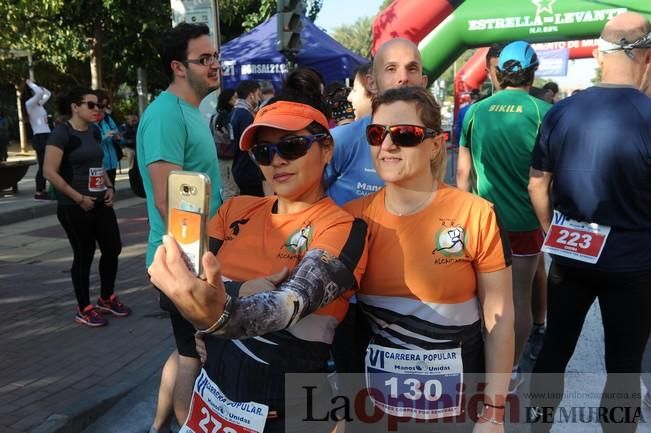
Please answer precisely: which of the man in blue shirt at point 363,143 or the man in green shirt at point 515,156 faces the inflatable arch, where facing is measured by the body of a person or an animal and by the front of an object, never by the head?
the man in green shirt

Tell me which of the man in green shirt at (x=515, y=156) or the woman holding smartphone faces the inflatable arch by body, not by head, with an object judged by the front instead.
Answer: the man in green shirt

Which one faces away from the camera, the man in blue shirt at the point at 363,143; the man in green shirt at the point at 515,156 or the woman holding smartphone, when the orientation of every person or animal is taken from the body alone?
the man in green shirt

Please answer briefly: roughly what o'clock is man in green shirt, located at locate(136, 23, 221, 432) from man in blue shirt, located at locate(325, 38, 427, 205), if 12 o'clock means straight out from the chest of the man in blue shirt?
The man in green shirt is roughly at 3 o'clock from the man in blue shirt.

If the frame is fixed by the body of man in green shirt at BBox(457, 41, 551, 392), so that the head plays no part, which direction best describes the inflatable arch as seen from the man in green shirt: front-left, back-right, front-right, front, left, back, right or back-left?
front

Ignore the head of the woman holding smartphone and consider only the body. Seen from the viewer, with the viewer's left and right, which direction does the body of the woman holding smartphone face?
facing the viewer and to the left of the viewer

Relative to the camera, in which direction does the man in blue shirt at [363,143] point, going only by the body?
toward the camera

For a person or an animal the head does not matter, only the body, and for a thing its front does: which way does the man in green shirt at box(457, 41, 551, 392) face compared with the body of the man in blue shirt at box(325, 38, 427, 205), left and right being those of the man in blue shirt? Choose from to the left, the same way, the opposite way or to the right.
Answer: the opposite way

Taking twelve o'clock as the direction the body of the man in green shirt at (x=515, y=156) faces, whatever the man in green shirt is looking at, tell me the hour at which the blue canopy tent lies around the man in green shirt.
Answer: The blue canopy tent is roughly at 11 o'clock from the man in green shirt.

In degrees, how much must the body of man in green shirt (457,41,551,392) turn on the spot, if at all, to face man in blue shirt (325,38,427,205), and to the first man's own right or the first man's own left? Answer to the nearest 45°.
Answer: approximately 135° to the first man's own left

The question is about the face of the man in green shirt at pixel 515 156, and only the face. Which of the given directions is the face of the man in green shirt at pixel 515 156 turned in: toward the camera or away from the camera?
away from the camera

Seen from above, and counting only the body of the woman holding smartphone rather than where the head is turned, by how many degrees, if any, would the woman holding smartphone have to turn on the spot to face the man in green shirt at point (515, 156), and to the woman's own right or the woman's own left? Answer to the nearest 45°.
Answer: approximately 180°

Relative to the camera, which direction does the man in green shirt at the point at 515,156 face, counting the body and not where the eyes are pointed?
away from the camera

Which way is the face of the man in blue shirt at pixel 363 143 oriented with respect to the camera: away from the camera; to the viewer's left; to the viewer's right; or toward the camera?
toward the camera

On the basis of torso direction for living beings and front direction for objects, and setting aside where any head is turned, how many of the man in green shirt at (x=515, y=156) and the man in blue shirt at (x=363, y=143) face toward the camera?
1

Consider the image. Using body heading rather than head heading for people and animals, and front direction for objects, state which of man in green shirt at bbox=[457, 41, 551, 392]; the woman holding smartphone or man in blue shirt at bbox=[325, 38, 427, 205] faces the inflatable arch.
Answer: the man in green shirt
